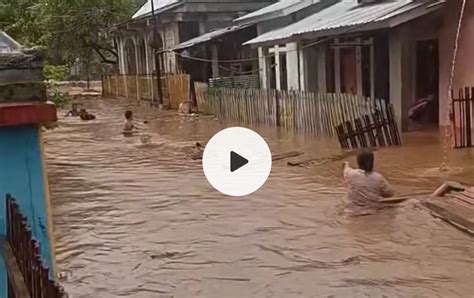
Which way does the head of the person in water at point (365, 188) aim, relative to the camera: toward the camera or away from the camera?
away from the camera

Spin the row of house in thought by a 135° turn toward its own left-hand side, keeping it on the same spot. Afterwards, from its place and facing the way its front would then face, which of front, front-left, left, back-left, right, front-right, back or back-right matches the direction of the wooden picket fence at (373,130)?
right

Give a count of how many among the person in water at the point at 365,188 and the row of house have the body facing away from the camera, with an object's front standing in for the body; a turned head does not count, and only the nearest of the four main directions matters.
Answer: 1

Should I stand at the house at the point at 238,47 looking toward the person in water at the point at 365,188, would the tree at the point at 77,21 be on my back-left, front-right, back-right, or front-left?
back-right

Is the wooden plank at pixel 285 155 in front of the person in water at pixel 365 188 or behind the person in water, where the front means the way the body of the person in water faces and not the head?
in front

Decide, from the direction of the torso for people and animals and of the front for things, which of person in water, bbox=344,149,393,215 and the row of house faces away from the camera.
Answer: the person in water

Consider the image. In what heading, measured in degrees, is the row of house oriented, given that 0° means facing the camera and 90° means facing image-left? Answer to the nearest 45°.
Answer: approximately 45°

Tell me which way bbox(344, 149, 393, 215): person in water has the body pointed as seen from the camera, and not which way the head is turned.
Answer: away from the camera

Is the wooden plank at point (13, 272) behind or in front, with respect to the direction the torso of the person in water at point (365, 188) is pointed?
behind

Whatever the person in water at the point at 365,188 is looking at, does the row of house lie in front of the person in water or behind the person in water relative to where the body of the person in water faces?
in front

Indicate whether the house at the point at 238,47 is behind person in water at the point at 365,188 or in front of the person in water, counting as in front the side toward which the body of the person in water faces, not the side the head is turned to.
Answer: in front
